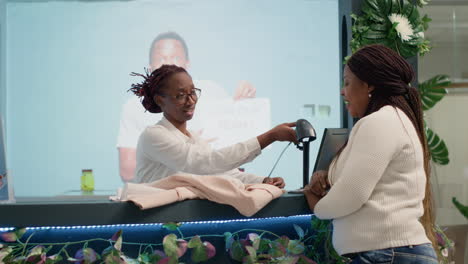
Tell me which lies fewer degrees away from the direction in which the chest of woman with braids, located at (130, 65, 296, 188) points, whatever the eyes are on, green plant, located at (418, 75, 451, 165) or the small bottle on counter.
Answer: the green plant

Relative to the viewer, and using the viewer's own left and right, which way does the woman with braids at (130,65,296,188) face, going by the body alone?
facing the viewer and to the right of the viewer

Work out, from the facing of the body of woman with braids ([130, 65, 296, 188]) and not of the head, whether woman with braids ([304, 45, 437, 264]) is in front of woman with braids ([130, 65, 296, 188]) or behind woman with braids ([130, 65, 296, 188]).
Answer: in front

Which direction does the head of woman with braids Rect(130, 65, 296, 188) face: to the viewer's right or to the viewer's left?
to the viewer's right

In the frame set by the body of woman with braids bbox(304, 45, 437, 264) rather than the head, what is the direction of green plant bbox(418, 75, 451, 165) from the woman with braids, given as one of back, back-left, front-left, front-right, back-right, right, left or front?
right

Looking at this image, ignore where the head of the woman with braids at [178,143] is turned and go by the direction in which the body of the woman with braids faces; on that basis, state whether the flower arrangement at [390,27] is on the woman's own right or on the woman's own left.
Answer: on the woman's own left

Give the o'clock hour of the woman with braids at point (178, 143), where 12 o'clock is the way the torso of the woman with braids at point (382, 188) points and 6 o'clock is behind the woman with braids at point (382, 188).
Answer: the woman with braids at point (178, 143) is roughly at 1 o'clock from the woman with braids at point (382, 188).

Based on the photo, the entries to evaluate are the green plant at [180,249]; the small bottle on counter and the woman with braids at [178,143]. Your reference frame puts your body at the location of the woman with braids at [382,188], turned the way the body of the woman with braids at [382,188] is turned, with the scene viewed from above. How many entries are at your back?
0

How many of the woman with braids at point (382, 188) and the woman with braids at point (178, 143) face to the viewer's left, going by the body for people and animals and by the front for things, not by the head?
1

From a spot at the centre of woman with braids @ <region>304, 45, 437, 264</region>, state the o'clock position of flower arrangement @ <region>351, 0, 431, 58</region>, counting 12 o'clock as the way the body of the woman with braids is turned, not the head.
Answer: The flower arrangement is roughly at 3 o'clock from the woman with braids.

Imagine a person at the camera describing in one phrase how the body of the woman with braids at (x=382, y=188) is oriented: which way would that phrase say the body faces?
to the viewer's left

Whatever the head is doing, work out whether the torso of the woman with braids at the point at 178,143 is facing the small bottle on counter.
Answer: no

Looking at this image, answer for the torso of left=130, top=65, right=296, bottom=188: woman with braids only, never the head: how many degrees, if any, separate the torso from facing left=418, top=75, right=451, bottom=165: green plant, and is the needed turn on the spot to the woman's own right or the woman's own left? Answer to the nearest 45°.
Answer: approximately 90° to the woman's own left

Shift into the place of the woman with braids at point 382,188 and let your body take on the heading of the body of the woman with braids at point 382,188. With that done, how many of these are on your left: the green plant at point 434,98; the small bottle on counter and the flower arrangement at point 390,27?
0

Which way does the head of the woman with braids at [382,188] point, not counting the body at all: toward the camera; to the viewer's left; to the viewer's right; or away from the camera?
to the viewer's left
